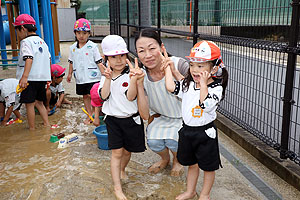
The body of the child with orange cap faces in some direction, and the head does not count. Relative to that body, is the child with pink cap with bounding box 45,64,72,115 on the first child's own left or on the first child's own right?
on the first child's own right

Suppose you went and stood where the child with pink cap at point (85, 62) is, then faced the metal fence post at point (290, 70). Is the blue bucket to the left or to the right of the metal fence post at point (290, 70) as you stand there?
right

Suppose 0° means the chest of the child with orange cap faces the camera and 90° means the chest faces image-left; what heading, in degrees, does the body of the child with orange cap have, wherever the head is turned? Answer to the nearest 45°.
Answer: approximately 45°

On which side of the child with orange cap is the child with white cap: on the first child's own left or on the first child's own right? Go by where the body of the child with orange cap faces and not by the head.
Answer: on the first child's own right

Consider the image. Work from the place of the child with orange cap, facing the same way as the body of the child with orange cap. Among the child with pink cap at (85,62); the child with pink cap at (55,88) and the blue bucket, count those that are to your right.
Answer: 3

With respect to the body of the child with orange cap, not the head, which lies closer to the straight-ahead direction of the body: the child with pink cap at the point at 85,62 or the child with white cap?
the child with white cap

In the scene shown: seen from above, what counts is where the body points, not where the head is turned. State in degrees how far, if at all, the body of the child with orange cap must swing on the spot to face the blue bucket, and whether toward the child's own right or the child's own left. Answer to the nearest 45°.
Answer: approximately 90° to the child's own right

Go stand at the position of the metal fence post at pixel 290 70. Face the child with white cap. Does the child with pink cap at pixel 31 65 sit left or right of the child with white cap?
right
